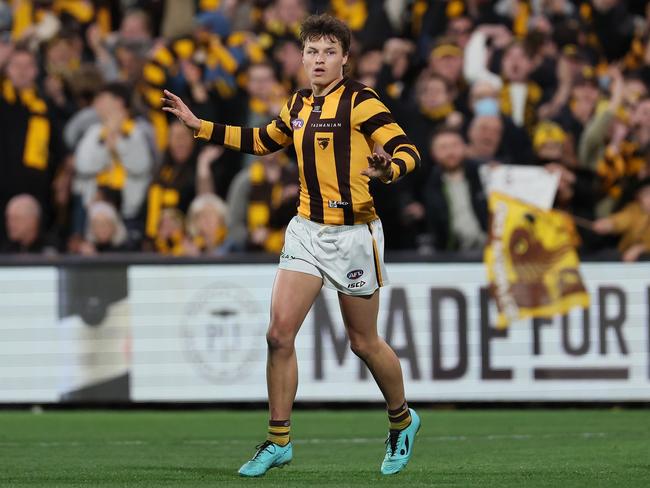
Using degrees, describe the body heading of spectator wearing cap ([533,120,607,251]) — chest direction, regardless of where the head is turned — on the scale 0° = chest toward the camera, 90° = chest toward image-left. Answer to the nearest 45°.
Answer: approximately 45°

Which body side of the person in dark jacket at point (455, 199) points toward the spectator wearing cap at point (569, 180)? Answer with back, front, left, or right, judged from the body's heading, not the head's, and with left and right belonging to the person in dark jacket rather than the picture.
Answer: left

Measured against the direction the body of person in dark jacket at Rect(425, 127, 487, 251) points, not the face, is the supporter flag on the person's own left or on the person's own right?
on the person's own left

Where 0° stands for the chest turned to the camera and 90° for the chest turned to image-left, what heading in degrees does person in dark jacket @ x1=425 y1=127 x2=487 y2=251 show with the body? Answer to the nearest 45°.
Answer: approximately 0°

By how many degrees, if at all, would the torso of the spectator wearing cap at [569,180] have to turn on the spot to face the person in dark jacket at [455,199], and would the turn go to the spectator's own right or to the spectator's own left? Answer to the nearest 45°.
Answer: approximately 45° to the spectator's own right
